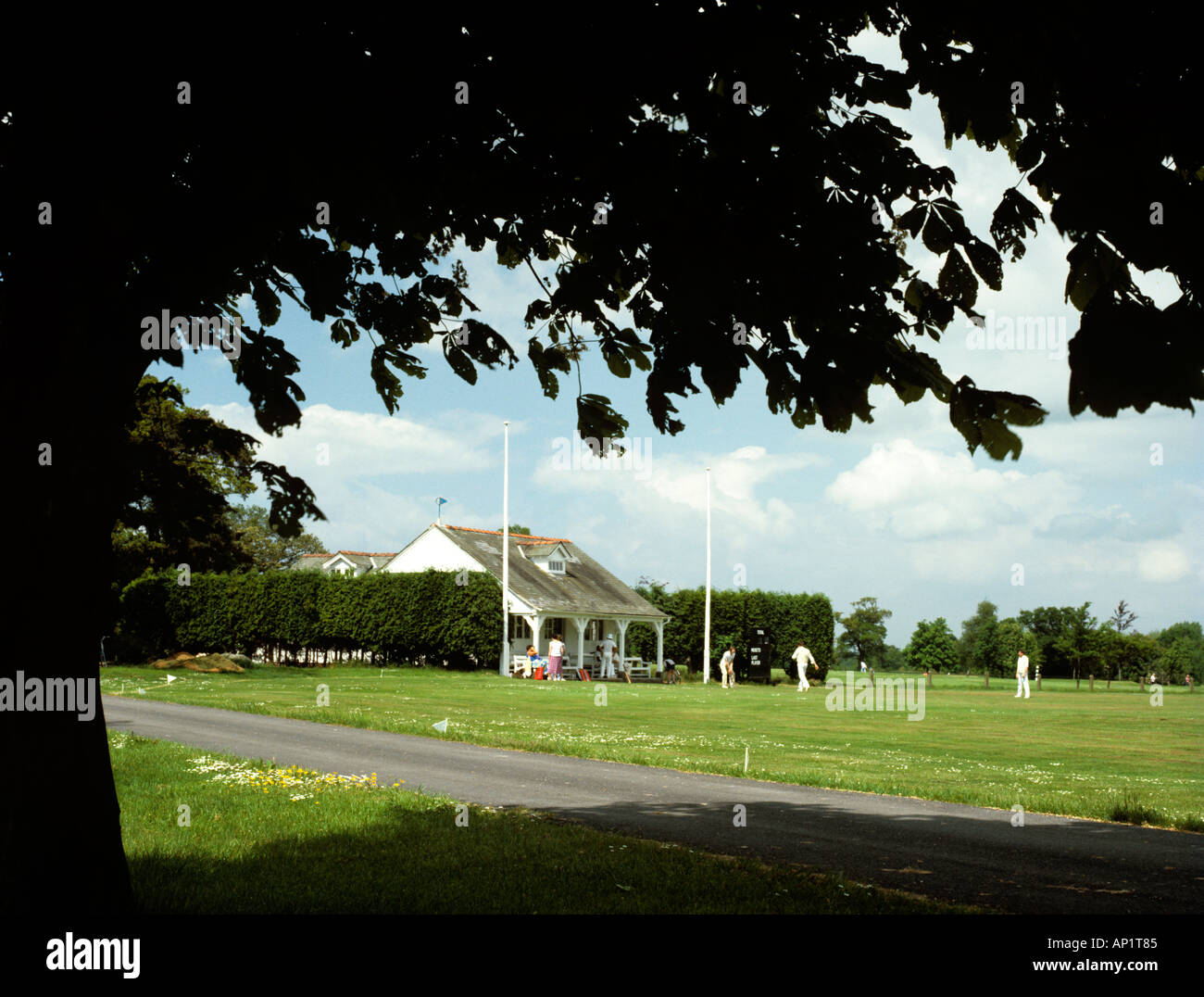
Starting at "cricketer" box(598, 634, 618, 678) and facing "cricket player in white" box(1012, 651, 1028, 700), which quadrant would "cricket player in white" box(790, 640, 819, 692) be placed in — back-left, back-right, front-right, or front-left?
front-right

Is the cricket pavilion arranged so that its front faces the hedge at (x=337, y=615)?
no

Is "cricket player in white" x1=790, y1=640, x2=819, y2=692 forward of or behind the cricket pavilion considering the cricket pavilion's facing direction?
forward

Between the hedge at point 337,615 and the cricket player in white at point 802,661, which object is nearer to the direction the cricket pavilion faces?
the cricket player in white

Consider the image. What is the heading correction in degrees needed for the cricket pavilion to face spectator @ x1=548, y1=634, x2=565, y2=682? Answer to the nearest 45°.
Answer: approximately 45° to its right

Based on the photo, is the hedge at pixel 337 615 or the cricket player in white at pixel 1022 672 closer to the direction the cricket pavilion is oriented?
the cricket player in white

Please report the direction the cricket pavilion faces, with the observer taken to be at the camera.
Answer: facing the viewer and to the right of the viewer

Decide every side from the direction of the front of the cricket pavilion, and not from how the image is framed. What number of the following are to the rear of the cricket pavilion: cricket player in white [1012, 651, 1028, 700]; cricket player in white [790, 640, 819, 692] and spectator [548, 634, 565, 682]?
0
